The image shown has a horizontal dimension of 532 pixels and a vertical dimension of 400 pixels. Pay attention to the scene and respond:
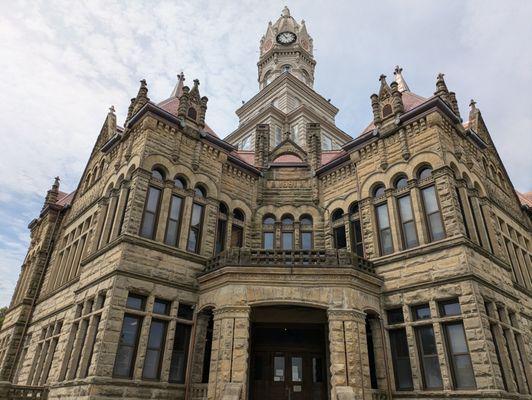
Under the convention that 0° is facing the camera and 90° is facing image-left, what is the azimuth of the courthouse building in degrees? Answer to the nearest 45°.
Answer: approximately 0°
